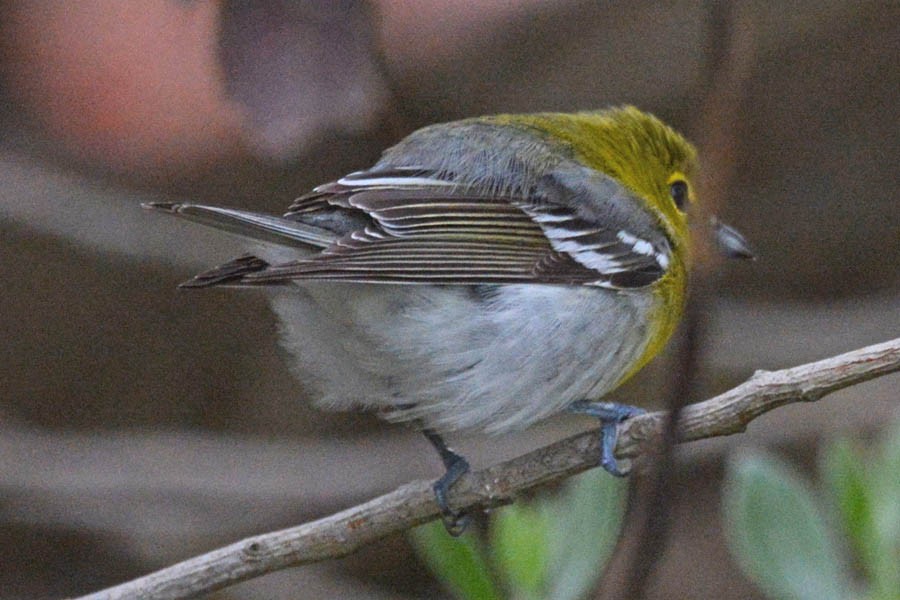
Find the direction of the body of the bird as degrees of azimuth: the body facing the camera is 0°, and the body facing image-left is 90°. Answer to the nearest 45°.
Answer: approximately 270°
